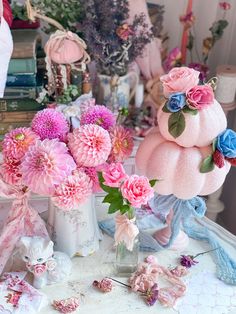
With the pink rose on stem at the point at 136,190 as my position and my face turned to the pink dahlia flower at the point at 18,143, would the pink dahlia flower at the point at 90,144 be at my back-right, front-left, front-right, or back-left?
front-right

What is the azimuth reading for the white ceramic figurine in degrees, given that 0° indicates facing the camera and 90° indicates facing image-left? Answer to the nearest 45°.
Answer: approximately 45°
